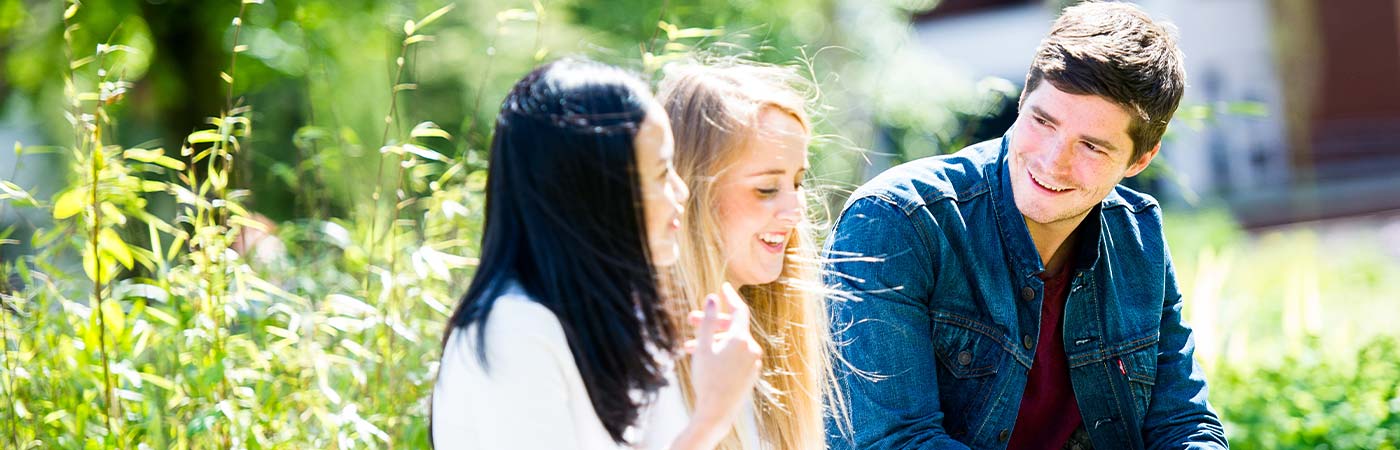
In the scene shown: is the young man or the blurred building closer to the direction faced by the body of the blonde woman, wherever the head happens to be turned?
the young man

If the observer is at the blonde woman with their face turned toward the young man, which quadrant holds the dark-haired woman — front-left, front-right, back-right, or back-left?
back-right

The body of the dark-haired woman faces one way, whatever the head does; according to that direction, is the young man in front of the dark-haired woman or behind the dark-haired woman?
in front

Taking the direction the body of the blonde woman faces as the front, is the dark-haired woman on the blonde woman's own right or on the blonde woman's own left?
on the blonde woman's own right

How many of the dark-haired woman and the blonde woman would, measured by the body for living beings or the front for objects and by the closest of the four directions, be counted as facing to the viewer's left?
0

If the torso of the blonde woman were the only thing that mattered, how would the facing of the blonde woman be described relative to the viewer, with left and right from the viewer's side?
facing the viewer and to the right of the viewer

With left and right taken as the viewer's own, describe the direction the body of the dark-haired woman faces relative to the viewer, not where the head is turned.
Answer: facing to the right of the viewer

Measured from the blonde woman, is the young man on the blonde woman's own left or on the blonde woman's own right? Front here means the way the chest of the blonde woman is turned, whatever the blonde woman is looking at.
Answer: on the blonde woman's own left

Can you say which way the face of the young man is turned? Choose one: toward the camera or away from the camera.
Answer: toward the camera

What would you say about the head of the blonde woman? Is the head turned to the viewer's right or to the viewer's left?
to the viewer's right
